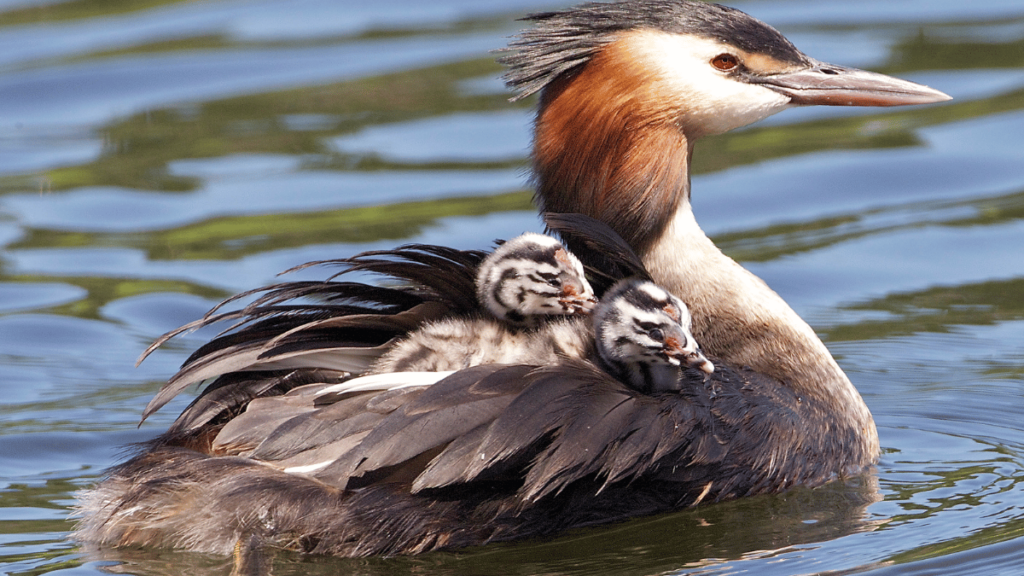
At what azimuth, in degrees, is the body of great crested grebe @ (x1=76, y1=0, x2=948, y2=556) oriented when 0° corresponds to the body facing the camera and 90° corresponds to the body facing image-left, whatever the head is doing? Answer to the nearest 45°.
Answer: approximately 270°

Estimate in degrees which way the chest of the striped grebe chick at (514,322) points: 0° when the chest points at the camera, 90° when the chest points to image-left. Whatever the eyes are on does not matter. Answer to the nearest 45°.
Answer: approximately 270°
